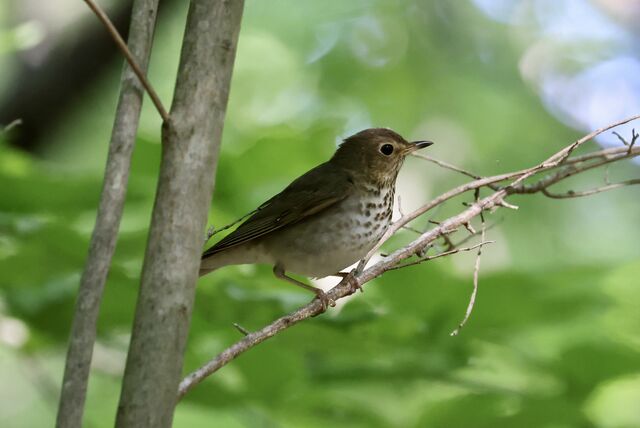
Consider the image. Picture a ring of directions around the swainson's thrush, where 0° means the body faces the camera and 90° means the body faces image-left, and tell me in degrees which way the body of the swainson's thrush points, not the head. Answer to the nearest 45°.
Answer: approximately 270°
